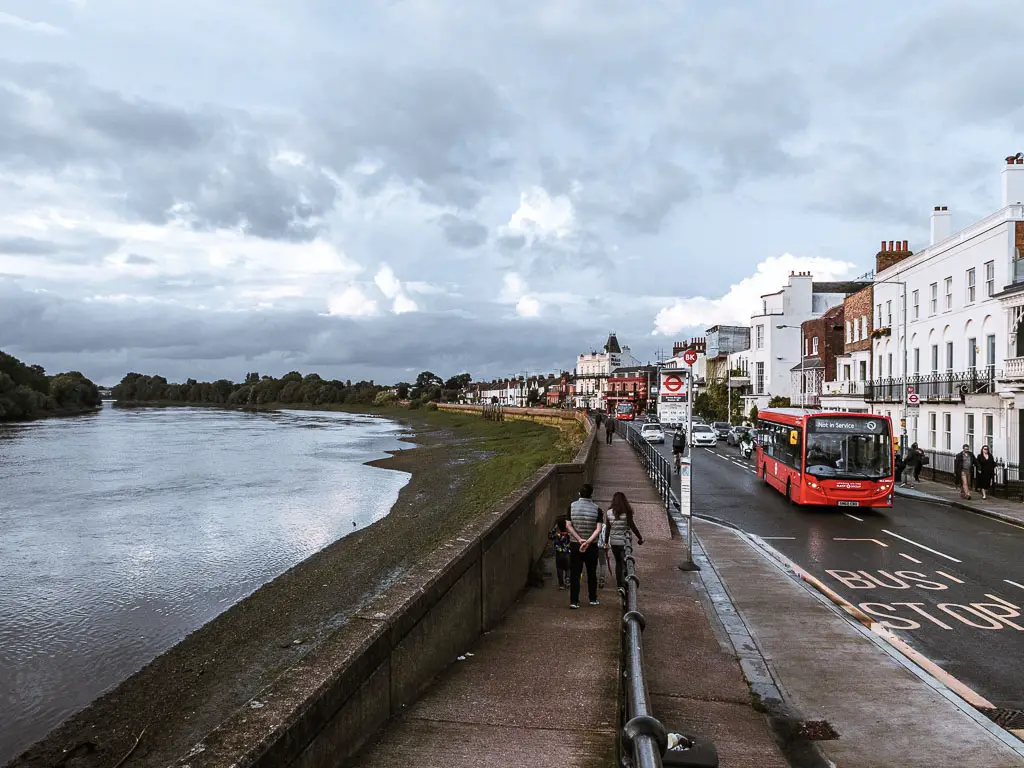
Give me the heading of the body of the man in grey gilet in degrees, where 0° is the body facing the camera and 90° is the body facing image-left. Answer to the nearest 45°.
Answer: approximately 180°

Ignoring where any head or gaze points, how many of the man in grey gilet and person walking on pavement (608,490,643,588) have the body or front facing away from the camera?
2

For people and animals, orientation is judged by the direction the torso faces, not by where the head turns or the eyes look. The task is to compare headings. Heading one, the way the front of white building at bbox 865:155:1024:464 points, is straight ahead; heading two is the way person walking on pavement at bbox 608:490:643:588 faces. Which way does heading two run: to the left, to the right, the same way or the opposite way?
to the right

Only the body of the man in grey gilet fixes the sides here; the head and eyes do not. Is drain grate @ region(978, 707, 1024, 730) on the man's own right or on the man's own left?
on the man's own right

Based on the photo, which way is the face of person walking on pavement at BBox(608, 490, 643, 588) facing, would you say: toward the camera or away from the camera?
away from the camera

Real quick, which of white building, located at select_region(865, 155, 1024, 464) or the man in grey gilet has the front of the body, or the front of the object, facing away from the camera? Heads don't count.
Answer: the man in grey gilet

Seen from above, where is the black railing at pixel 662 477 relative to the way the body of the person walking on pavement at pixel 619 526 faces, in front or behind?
in front

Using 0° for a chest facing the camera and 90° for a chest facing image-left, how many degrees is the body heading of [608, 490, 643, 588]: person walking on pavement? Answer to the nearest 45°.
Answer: approximately 180°

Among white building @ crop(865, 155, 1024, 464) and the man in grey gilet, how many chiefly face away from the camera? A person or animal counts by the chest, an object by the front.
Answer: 1

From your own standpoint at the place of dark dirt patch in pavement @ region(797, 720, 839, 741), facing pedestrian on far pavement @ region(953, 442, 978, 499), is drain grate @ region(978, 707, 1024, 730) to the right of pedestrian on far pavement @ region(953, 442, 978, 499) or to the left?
right

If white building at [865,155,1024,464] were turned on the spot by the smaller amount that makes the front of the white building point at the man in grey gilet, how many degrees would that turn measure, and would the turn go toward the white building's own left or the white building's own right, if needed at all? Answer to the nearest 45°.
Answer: approximately 45° to the white building's own left

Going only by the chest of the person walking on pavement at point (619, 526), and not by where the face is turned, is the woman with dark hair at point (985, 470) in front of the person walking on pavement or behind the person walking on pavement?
in front

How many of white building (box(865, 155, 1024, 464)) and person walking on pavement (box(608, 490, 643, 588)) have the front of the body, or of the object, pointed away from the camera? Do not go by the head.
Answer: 1

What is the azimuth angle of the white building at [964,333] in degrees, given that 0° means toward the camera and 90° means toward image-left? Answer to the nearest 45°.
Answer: approximately 45°

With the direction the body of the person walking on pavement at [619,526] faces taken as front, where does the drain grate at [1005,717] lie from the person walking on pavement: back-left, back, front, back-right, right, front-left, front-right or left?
back-right

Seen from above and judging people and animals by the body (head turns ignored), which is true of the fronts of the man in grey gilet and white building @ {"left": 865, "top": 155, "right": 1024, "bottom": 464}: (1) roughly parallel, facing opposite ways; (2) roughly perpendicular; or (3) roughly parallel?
roughly perpendicular

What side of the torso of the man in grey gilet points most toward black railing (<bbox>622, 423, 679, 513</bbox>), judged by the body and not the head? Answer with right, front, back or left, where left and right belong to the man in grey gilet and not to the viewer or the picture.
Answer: front
